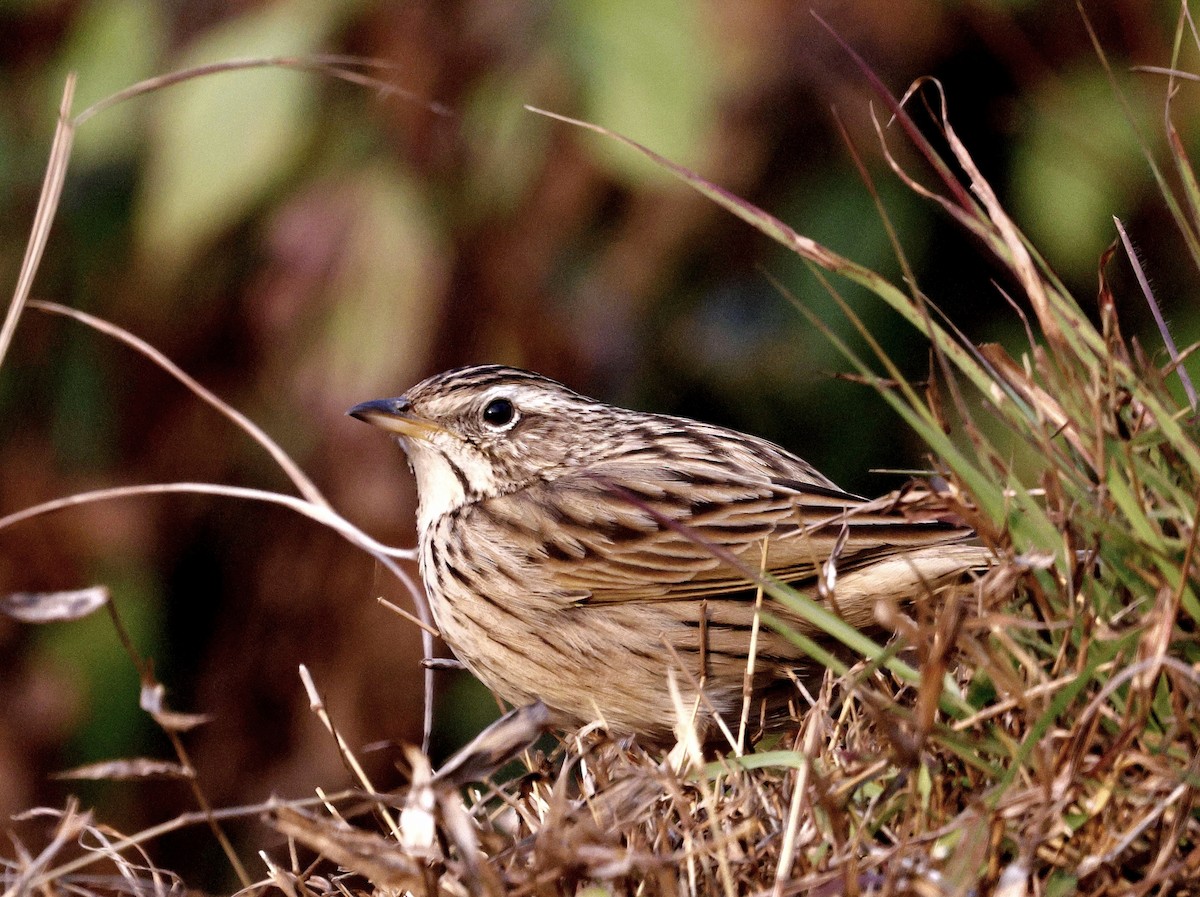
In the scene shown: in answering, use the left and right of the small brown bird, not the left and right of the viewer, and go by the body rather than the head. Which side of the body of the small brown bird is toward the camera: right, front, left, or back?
left

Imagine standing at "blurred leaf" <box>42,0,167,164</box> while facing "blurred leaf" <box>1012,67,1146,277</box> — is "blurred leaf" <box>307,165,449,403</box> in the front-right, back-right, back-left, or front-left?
front-right

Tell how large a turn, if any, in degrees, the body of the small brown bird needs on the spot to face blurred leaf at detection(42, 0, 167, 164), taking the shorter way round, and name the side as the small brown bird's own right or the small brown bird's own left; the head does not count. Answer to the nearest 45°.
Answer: approximately 45° to the small brown bird's own right

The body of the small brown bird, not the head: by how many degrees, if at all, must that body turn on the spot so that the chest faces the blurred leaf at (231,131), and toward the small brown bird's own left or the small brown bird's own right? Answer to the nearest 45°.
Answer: approximately 45° to the small brown bird's own right

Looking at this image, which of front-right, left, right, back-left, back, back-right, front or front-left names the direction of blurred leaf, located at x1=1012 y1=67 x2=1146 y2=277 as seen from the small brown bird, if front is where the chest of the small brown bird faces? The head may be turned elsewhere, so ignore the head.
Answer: back-right

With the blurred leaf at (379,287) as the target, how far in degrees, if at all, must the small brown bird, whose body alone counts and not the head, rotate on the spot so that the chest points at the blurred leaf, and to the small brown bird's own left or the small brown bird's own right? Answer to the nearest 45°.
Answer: approximately 45° to the small brown bird's own right

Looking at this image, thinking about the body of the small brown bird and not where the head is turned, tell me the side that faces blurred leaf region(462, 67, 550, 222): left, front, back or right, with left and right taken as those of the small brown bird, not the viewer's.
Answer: right
